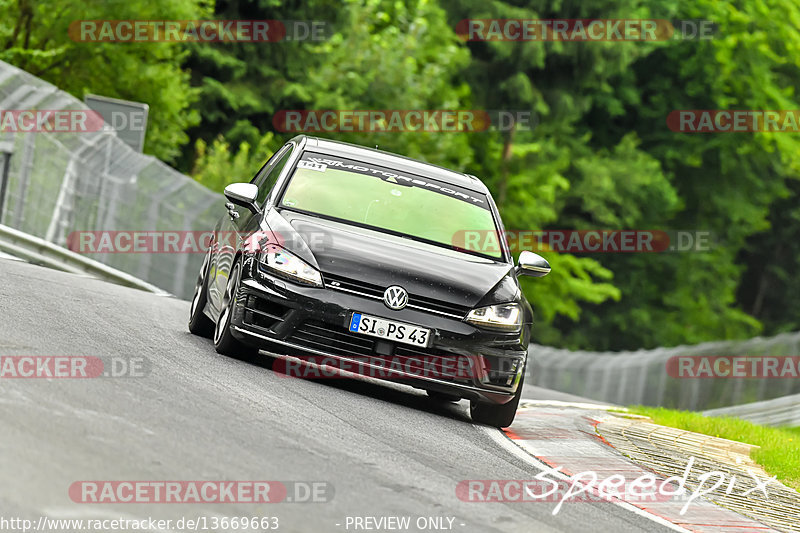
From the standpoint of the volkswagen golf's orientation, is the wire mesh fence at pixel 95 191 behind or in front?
behind

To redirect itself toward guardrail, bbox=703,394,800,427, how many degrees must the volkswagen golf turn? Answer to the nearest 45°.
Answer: approximately 135° to its left

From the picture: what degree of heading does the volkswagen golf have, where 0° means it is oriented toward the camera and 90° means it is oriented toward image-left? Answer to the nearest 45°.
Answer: approximately 0°

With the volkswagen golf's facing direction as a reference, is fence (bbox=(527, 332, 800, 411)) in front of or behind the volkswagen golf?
behind

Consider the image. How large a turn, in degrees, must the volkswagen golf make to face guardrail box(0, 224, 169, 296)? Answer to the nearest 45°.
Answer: approximately 135° to its right
